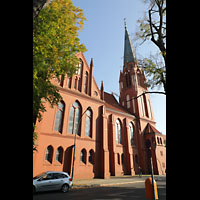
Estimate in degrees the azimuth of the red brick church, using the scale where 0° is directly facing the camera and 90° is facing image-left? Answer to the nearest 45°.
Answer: approximately 225°

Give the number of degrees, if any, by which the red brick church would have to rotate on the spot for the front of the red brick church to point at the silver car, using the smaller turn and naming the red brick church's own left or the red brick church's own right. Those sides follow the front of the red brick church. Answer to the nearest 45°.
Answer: approximately 135° to the red brick church's own right
